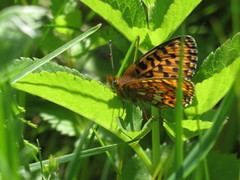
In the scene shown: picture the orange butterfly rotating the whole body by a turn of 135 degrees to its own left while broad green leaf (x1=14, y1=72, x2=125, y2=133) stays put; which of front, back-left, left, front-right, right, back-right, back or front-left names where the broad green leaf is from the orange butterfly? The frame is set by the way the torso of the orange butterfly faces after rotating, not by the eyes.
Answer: right

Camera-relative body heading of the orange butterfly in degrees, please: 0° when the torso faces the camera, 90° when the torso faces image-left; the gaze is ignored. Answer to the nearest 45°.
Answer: approximately 90°
